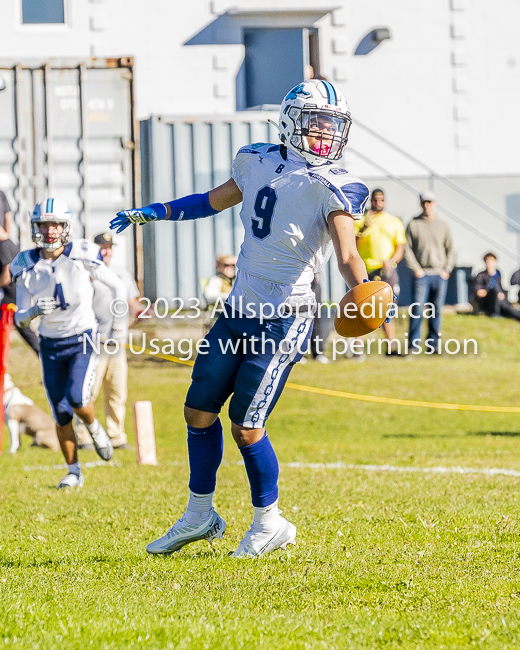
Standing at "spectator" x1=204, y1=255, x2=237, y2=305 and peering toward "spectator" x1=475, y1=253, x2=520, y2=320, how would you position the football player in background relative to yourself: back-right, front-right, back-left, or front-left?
back-right

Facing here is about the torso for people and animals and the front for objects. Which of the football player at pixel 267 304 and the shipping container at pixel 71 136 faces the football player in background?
the shipping container

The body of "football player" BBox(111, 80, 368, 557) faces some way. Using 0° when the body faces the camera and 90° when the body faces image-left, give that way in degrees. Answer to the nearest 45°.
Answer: approximately 45°

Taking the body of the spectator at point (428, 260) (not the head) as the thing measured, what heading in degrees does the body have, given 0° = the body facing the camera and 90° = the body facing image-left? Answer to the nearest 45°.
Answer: approximately 0°

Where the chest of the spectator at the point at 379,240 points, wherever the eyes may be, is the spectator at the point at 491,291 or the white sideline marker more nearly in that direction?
the white sideline marker
